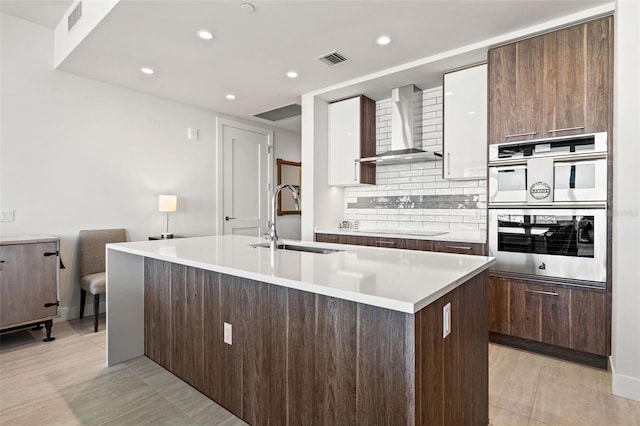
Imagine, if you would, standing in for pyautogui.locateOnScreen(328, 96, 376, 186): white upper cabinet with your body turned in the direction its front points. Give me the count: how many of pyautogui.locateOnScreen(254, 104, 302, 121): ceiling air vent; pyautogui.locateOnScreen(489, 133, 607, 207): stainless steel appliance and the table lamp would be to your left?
1

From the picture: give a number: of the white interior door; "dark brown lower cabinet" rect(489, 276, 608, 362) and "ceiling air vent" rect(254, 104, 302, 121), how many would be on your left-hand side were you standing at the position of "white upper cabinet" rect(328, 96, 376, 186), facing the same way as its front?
1

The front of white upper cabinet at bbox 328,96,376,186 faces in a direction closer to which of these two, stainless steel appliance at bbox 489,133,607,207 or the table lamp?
the table lamp

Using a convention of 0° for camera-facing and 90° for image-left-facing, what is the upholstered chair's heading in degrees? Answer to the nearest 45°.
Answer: approximately 315°

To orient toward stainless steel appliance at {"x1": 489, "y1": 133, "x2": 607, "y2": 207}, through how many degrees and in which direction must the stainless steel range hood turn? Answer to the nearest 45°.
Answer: approximately 90° to its left

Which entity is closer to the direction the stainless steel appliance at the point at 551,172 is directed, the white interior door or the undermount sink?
the undermount sink

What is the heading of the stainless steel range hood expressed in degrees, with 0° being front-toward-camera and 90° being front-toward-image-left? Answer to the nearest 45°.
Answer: approximately 45°

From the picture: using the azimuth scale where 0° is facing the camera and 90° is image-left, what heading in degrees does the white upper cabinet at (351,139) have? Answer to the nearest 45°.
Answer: approximately 45°
